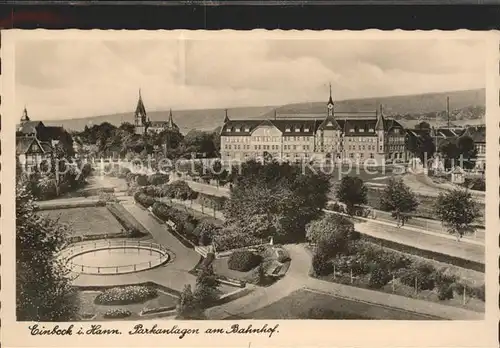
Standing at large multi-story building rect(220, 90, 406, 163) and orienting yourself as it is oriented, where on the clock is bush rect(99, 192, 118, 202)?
The bush is roughly at 1 o'clock from the large multi-story building.

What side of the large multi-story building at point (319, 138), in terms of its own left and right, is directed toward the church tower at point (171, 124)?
right

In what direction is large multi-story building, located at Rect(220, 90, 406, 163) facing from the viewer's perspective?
toward the camera

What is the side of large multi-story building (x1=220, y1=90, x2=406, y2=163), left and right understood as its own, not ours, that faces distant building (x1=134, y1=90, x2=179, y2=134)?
right

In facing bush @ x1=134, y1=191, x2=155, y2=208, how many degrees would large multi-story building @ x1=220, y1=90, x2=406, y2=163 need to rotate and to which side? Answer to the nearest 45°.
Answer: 0° — it already faces it

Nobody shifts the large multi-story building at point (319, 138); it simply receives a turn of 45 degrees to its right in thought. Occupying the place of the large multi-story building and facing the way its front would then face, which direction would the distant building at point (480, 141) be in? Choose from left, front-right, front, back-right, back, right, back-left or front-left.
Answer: back-left
